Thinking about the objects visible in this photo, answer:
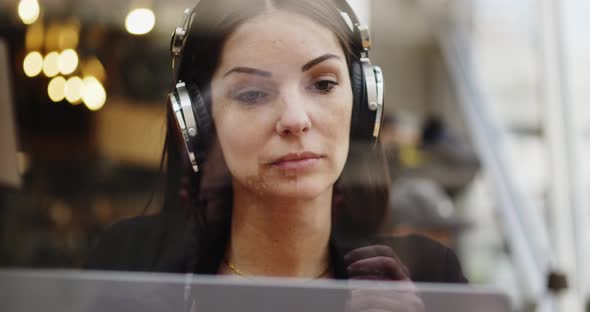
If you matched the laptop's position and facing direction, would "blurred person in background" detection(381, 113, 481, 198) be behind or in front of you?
in front

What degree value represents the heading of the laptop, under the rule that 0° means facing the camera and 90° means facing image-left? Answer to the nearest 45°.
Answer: approximately 180°

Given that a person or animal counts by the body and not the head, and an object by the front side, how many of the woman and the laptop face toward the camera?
1

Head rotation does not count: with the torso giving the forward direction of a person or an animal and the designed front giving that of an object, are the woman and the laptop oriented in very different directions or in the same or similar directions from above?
very different directions

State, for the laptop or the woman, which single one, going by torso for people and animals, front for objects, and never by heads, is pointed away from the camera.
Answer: the laptop
